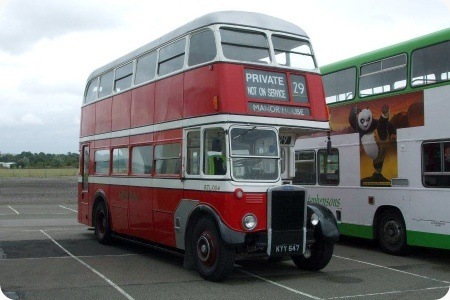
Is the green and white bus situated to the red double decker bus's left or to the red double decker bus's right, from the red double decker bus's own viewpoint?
on its left

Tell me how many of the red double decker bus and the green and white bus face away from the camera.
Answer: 0

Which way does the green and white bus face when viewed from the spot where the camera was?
facing the viewer and to the right of the viewer

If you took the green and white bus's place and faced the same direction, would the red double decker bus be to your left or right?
on your right
